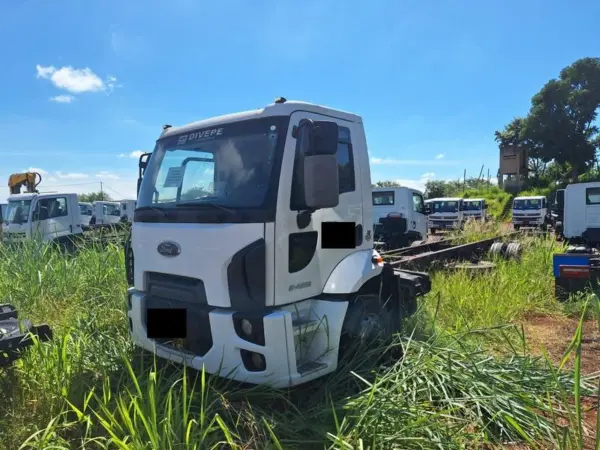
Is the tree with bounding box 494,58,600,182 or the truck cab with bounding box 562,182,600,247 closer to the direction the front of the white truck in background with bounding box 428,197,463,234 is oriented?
the truck cab

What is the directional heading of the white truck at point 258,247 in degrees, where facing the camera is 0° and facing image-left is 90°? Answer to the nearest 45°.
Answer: approximately 45°

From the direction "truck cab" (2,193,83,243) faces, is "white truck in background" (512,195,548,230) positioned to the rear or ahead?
to the rear

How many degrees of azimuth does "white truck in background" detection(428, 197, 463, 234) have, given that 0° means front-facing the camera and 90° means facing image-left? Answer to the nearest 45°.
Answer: approximately 0°

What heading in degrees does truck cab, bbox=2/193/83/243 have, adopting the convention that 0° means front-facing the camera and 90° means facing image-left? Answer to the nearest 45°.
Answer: approximately 45°
